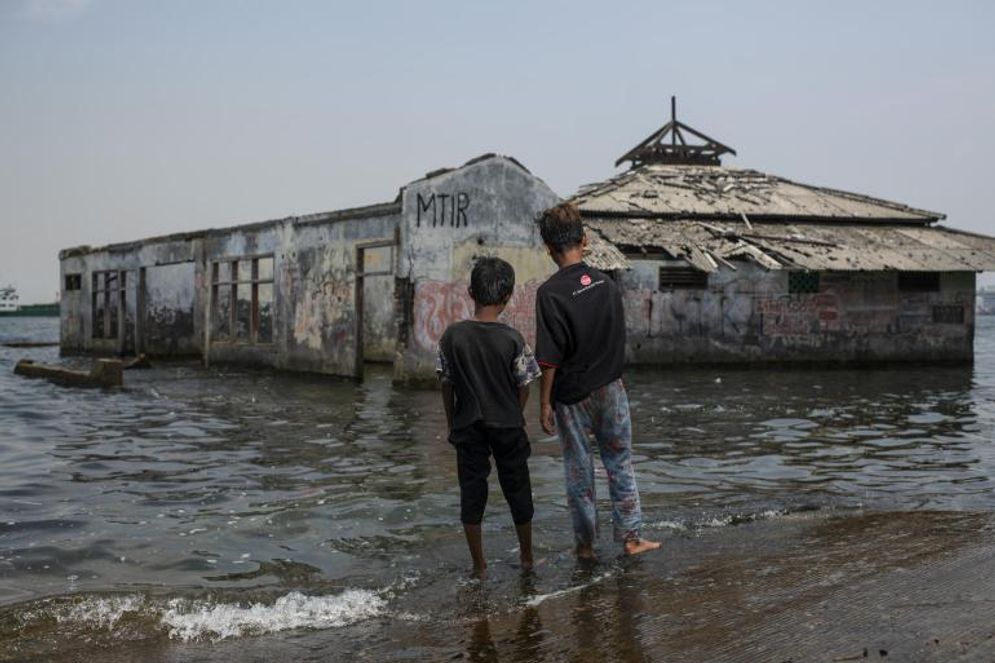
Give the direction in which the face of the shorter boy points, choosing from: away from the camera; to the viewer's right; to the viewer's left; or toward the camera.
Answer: away from the camera

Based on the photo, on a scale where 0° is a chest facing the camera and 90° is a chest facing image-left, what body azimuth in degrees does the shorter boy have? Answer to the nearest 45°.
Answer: approximately 180°
